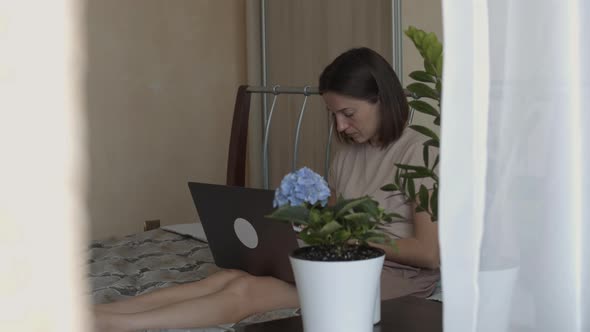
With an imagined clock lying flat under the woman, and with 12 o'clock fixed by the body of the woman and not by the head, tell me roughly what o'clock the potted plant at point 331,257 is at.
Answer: The potted plant is roughly at 11 o'clock from the woman.

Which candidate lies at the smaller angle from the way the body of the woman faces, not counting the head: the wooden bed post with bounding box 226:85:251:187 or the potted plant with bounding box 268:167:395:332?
the potted plant

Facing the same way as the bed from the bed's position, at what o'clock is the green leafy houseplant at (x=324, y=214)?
The green leafy houseplant is roughly at 10 o'clock from the bed.

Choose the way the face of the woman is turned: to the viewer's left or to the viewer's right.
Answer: to the viewer's left

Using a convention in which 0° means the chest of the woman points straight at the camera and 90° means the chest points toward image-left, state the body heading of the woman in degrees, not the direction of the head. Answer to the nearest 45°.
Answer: approximately 45°

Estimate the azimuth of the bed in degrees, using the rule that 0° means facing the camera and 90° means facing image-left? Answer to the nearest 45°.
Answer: approximately 45°

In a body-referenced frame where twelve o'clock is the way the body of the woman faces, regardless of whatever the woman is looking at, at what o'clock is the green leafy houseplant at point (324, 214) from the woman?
The green leafy houseplant is roughly at 11 o'clock from the woman.

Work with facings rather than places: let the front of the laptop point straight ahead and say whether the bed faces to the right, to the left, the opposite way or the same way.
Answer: the opposite way

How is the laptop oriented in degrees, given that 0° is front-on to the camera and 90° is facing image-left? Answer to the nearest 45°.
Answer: approximately 225°
